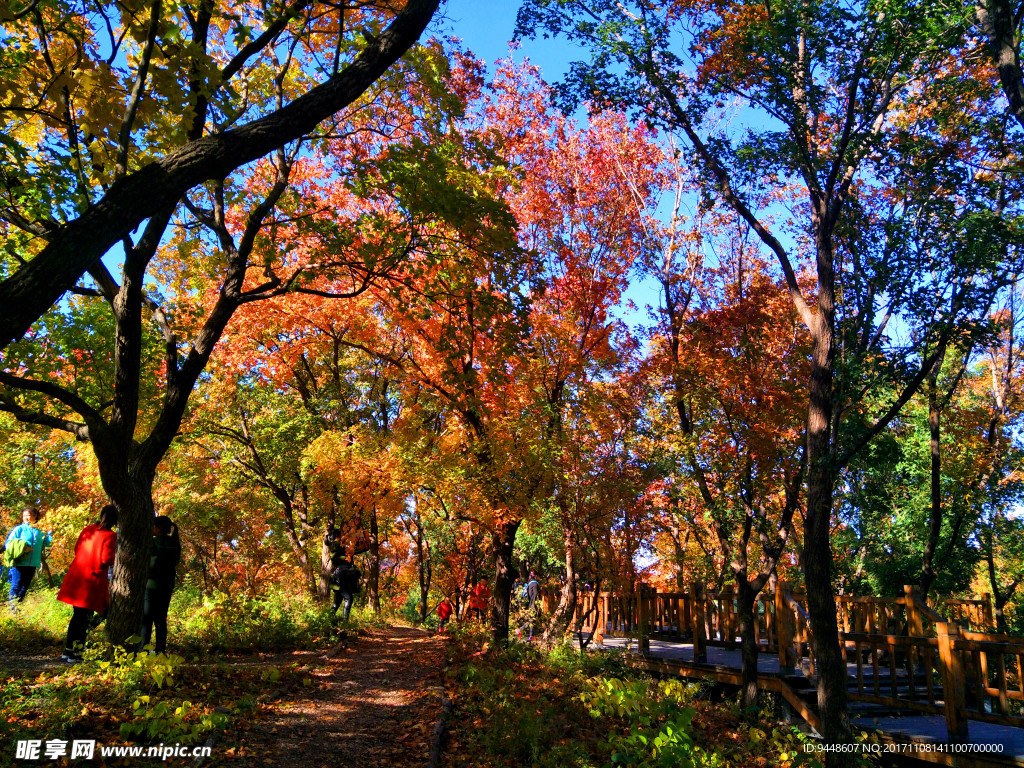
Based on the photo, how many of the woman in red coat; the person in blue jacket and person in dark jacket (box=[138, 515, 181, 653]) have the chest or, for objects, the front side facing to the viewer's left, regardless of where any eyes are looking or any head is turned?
1

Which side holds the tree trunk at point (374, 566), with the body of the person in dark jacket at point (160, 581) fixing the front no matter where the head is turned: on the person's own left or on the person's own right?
on the person's own right

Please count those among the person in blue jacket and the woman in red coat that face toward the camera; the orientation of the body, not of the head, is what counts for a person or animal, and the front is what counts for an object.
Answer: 1
